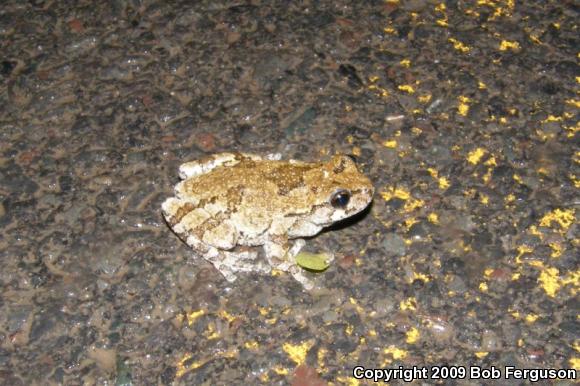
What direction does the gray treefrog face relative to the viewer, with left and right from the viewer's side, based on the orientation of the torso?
facing to the right of the viewer
